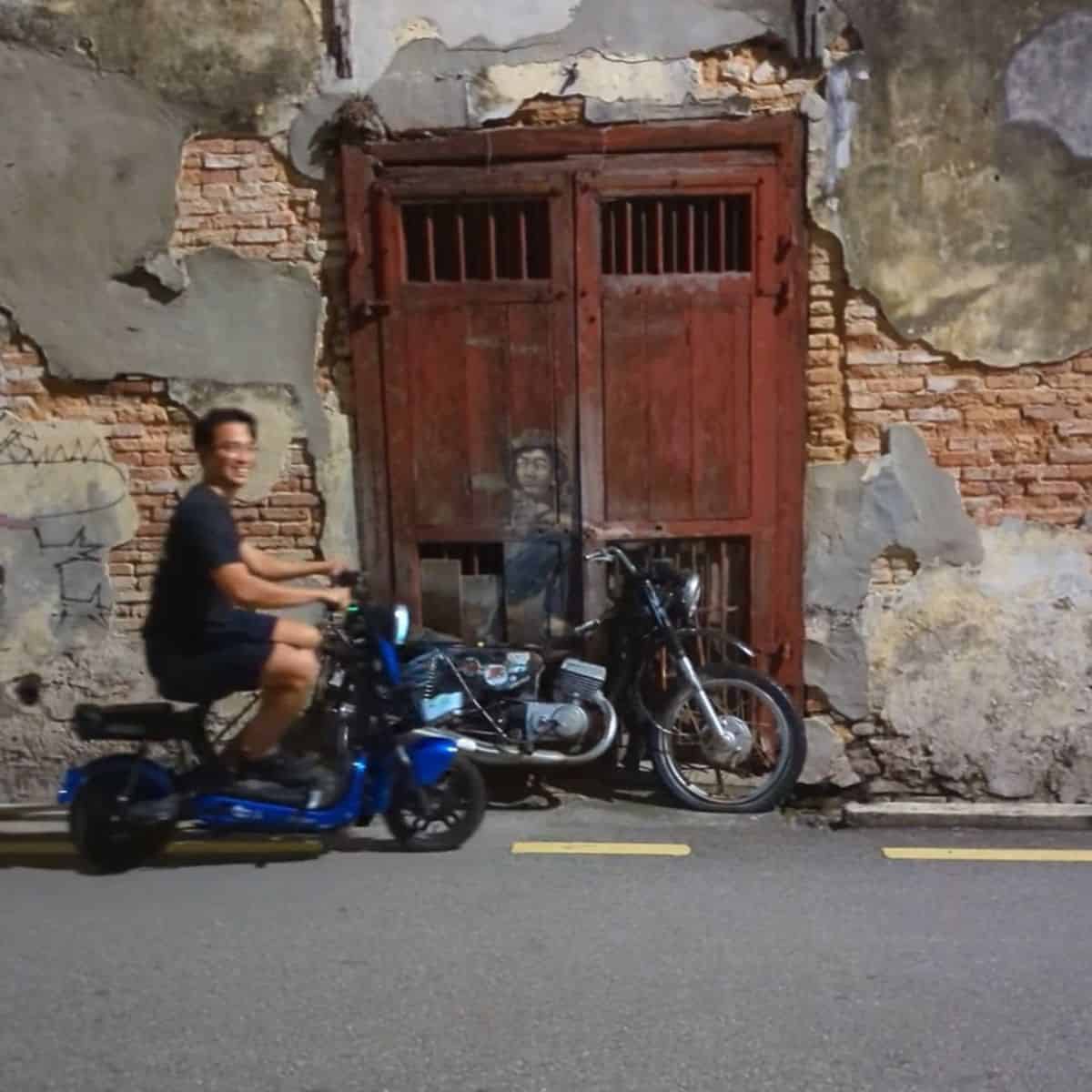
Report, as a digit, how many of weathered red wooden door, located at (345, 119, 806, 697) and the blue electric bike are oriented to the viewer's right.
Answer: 1

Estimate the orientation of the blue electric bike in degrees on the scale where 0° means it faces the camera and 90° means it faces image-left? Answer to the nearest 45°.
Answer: approximately 270°

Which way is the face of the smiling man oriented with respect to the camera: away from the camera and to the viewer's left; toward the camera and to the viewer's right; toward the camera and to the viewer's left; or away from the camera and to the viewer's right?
toward the camera and to the viewer's right

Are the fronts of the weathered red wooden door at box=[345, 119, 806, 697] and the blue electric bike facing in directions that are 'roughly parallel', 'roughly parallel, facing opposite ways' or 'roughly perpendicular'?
roughly perpendicular

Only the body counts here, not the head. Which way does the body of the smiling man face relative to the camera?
to the viewer's right

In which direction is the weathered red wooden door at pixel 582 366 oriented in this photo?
toward the camera
